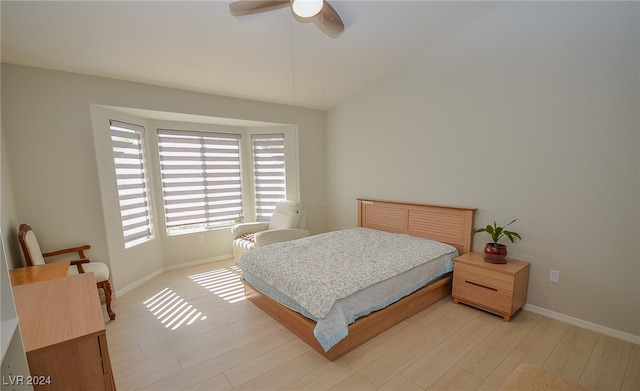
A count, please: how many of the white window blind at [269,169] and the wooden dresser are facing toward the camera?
1

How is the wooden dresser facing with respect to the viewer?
to the viewer's right

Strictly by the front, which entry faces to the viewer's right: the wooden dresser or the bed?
the wooden dresser

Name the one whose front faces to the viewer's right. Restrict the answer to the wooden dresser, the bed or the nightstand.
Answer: the wooden dresser

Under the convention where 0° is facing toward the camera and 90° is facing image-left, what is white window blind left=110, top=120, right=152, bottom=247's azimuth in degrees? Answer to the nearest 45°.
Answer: approximately 315°

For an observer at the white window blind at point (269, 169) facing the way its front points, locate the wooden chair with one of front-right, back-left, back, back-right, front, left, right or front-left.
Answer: front-right

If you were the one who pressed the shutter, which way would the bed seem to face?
facing the viewer and to the left of the viewer

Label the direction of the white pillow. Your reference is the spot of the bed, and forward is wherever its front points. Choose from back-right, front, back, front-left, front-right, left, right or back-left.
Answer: right

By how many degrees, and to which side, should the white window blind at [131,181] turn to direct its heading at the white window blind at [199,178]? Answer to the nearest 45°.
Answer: approximately 45° to its left

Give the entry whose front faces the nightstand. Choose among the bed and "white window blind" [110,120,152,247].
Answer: the white window blind

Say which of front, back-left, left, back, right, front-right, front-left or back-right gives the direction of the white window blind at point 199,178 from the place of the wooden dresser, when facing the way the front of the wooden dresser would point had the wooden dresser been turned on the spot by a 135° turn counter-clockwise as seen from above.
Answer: right

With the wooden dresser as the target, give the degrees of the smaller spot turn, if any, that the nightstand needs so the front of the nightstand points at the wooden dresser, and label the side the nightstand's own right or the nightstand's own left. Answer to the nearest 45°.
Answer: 0° — it already faces it

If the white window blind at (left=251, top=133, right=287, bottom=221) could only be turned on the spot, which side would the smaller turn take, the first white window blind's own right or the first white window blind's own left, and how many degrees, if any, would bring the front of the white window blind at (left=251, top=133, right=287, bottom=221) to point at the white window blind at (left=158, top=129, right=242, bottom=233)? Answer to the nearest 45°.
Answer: approximately 90° to the first white window blind's own right
